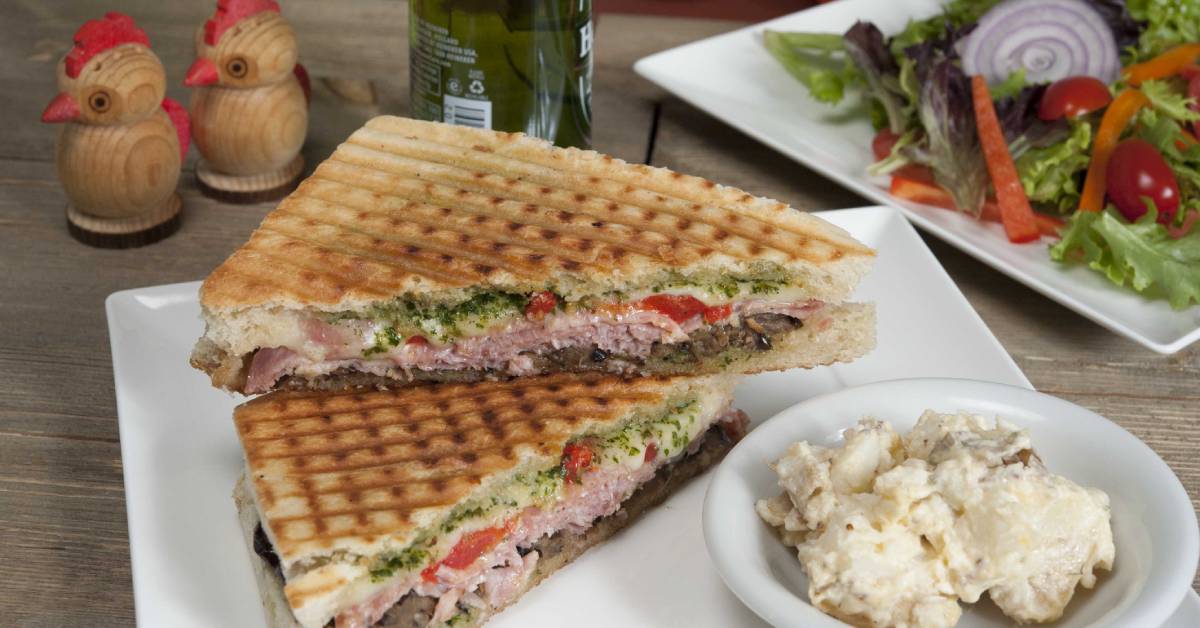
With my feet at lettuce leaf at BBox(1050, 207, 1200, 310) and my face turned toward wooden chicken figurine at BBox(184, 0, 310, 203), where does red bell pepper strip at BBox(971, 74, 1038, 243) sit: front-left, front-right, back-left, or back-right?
front-right

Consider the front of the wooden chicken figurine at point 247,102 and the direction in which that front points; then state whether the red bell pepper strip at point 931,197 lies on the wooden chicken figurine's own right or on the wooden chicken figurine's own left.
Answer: on the wooden chicken figurine's own left

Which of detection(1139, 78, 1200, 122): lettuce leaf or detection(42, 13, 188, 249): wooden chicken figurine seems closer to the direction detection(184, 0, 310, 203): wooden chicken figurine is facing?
the wooden chicken figurine

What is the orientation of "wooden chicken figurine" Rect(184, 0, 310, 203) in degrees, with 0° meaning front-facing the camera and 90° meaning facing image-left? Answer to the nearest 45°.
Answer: approximately 45°

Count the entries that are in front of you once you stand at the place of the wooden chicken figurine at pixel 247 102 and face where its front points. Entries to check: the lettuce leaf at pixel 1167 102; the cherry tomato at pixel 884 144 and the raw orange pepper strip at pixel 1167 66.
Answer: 0

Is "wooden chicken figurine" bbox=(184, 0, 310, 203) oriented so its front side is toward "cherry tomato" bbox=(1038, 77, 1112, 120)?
no

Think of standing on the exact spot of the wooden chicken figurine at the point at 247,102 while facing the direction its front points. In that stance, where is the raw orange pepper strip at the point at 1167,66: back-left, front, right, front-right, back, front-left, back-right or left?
back-left

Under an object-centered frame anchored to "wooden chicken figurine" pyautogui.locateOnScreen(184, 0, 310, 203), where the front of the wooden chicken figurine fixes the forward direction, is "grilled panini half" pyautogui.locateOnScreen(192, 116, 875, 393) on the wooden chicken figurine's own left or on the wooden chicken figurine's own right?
on the wooden chicken figurine's own left

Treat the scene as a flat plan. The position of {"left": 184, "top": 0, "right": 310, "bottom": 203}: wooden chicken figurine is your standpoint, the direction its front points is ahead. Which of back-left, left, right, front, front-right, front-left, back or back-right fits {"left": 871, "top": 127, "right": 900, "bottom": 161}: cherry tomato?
back-left

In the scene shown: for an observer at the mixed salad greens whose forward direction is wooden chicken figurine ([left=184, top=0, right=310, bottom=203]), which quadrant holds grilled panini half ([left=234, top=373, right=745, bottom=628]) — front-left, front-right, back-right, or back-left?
front-left

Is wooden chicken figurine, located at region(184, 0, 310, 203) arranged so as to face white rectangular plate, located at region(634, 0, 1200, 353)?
no

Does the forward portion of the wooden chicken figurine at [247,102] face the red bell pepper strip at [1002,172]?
no

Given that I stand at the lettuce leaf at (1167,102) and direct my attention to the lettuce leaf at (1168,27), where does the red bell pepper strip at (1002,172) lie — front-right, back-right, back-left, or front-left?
back-left
